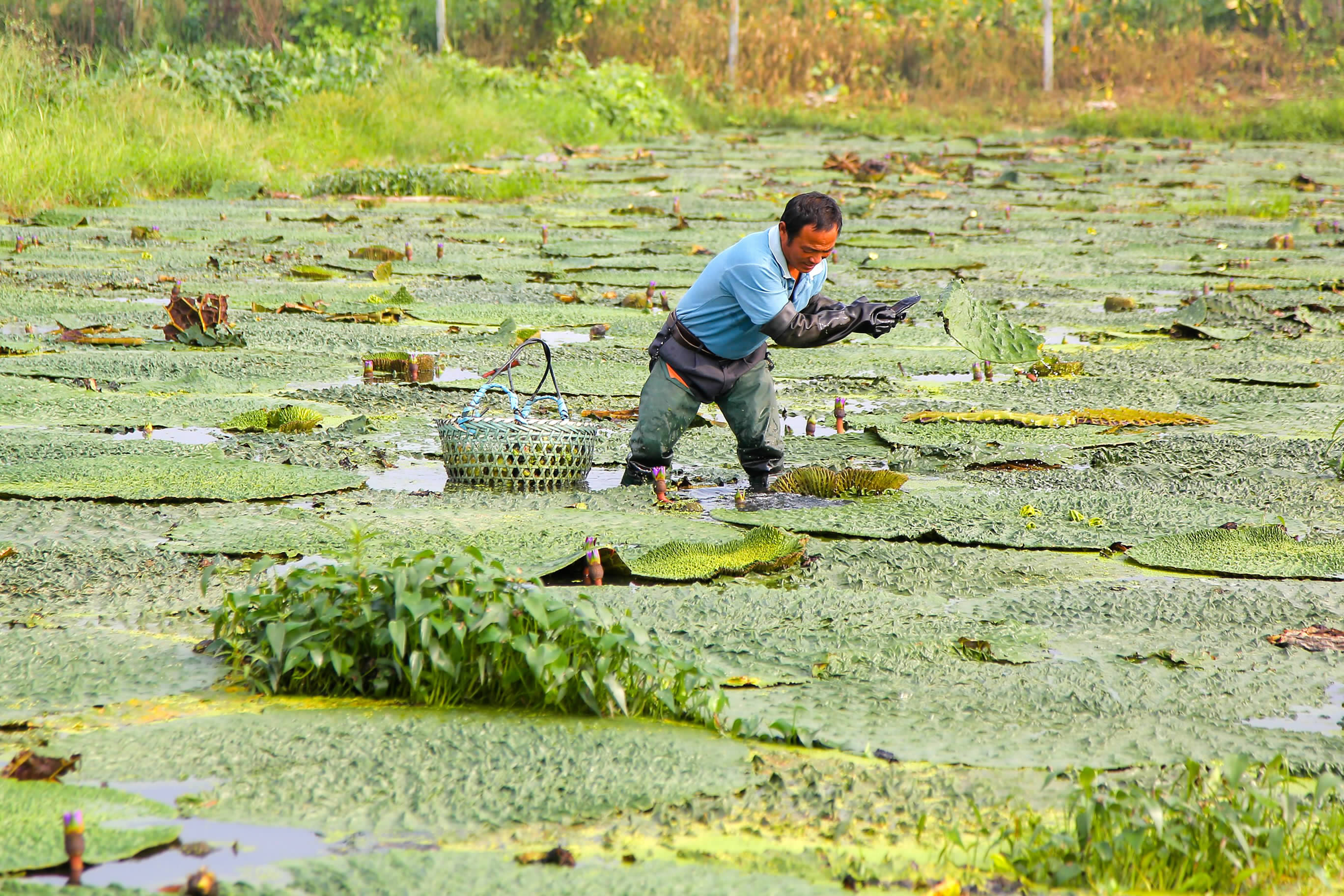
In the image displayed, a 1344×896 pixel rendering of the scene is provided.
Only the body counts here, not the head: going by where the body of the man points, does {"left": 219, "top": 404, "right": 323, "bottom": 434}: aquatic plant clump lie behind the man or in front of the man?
behind

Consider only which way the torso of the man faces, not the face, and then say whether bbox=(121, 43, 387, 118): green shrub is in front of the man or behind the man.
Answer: behind

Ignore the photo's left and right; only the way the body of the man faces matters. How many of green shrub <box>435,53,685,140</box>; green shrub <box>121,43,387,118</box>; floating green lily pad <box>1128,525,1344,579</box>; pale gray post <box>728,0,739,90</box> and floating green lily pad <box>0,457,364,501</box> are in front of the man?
1

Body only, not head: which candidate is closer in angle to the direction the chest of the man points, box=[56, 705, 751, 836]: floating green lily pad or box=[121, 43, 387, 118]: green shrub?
the floating green lily pad

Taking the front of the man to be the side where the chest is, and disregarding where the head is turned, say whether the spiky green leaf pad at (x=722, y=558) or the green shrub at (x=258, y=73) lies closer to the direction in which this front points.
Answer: the spiky green leaf pad

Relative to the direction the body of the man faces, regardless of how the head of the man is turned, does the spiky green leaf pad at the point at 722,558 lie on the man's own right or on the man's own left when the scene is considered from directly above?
on the man's own right

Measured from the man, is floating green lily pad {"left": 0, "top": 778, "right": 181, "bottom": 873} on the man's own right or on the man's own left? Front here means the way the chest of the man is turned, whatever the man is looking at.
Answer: on the man's own right

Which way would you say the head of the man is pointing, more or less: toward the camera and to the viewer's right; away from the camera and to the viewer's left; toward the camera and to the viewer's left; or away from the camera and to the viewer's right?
toward the camera and to the viewer's right

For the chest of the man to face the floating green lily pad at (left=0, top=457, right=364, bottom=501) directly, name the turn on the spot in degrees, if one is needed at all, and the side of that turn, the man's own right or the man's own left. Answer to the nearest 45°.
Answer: approximately 135° to the man's own right

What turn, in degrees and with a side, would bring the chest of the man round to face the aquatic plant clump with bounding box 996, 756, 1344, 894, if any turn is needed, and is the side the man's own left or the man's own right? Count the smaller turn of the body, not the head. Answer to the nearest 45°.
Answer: approximately 45° to the man's own right

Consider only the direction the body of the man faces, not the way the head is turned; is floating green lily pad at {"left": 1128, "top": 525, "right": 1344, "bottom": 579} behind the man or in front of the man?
in front

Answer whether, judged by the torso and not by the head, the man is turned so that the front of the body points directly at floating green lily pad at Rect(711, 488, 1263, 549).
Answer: yes

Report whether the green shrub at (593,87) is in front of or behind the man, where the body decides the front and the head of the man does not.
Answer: behind

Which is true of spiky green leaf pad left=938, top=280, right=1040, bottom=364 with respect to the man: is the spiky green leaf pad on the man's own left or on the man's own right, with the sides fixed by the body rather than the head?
on the man's own left

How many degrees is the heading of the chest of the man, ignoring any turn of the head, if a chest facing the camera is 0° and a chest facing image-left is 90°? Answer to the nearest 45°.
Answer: approximately 315°
